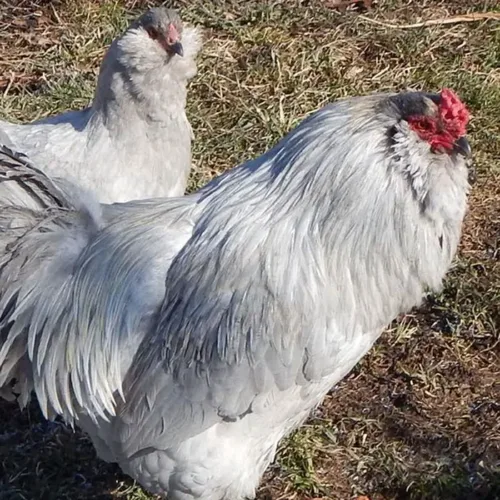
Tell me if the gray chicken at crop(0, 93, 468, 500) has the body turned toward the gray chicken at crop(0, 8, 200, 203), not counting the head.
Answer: no

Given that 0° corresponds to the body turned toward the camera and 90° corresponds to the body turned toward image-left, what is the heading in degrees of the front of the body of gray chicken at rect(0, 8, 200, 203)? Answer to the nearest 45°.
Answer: approximately 315°

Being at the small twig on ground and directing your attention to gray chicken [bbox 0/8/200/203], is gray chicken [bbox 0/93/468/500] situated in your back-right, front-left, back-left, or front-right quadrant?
front-left

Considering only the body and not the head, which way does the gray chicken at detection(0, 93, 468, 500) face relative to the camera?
to the viewer's right

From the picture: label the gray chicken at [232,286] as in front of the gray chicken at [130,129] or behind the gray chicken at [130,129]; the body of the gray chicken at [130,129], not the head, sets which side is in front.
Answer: in front

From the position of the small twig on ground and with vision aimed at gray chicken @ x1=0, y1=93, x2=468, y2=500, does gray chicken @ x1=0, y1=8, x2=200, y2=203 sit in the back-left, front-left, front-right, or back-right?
front-right

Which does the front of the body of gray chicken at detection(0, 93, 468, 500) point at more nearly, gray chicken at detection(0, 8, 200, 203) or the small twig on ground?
the small twig on ground

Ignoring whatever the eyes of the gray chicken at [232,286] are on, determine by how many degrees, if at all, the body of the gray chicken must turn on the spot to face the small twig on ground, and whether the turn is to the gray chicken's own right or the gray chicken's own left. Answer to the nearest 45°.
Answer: approximately 45° to the gray chicken's own left

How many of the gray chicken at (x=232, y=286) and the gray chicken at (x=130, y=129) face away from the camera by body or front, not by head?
0

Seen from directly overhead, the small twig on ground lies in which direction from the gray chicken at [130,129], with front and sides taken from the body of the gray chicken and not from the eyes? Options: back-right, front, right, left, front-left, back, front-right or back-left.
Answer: left
